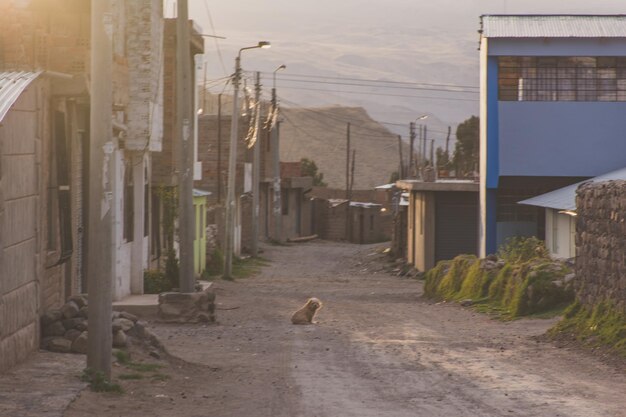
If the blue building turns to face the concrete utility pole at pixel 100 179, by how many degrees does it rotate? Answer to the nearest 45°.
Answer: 0° — it already faces it

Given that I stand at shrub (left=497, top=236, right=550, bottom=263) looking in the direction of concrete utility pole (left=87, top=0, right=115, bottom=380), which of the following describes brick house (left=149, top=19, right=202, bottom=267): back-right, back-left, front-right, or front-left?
front-right

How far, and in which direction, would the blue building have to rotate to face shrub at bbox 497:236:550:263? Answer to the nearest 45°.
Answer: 0° — it already faces it

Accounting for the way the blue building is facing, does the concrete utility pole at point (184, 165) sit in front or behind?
in front

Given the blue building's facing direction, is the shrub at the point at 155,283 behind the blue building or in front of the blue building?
in front
